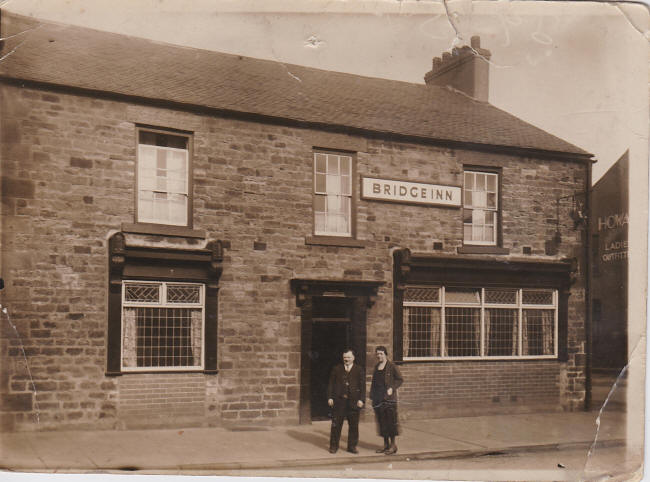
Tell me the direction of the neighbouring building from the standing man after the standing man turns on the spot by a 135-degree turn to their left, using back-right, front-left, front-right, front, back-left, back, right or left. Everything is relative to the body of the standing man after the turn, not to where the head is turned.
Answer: front-right

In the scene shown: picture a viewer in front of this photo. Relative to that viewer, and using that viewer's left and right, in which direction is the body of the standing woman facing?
facing the viewer and to the left of the viewer

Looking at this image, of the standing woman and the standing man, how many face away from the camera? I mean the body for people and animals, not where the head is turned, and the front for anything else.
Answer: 0

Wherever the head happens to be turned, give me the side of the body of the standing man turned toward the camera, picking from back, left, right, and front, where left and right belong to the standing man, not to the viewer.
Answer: front

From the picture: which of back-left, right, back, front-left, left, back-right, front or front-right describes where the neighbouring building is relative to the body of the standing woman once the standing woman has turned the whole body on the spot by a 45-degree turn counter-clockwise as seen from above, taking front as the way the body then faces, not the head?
left
